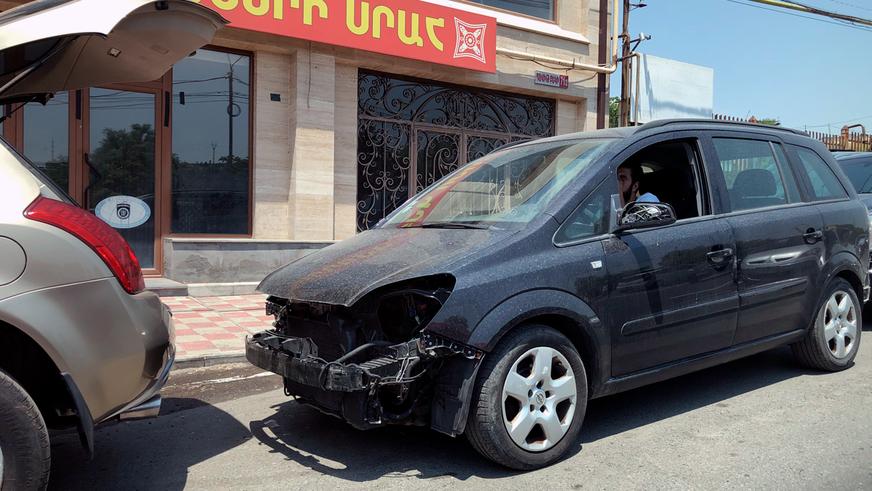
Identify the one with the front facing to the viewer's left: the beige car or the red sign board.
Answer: the beige car

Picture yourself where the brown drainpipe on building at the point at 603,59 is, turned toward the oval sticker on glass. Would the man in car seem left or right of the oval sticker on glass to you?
left

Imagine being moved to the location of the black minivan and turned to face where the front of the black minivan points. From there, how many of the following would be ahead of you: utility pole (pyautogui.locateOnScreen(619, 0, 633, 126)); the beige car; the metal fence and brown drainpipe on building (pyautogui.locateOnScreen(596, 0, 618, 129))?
1

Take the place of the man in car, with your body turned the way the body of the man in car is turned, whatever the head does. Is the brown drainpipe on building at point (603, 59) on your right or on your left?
on your right

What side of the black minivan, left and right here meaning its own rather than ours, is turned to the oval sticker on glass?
right

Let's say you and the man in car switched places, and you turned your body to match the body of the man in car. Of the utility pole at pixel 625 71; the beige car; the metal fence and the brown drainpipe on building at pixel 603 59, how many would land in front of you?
1

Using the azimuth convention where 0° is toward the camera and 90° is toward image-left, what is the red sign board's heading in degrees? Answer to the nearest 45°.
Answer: approximately 315°

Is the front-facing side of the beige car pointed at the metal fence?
no

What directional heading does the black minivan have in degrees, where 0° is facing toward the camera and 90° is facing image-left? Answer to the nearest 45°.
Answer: approximately 45°

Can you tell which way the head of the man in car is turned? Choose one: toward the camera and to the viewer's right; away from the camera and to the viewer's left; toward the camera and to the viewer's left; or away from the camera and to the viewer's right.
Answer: toward the camera and to the viewer's left

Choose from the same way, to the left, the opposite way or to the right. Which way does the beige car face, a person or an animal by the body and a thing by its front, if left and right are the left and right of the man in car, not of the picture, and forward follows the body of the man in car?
the same way

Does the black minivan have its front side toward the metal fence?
no

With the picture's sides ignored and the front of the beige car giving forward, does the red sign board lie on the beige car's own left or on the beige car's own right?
on the beige car's own right

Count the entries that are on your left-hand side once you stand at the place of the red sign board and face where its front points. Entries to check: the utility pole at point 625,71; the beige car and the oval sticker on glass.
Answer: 1

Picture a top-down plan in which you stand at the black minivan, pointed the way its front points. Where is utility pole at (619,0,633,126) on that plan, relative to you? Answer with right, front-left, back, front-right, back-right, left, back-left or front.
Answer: back-right

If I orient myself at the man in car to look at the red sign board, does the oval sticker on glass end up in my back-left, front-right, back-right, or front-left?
front-left

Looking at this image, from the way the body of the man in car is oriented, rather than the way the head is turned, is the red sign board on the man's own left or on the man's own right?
on the man's own right

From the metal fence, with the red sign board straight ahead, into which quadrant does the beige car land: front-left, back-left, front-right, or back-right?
front-left

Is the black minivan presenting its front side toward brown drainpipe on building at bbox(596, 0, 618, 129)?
no

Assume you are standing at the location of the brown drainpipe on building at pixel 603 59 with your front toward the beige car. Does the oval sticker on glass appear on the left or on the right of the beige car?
right

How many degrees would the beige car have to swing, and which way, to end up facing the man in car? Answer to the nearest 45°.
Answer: approximately 180°

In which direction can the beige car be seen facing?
to the viewer's left
